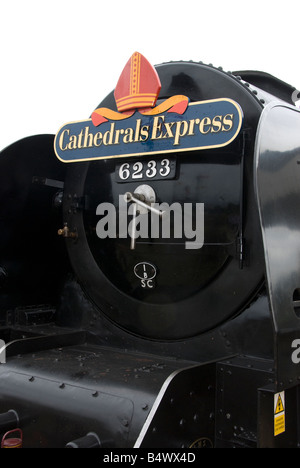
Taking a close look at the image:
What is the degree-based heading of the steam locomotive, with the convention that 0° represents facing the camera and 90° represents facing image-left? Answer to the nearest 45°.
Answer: approximately 45°
